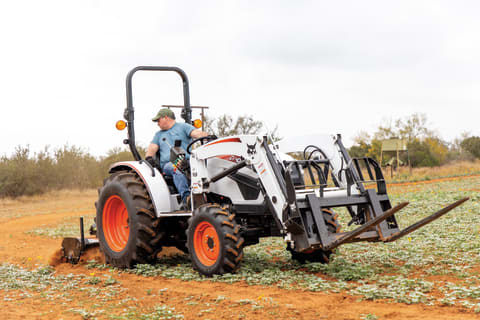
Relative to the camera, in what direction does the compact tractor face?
facing the viewer and to the right of the viewer
